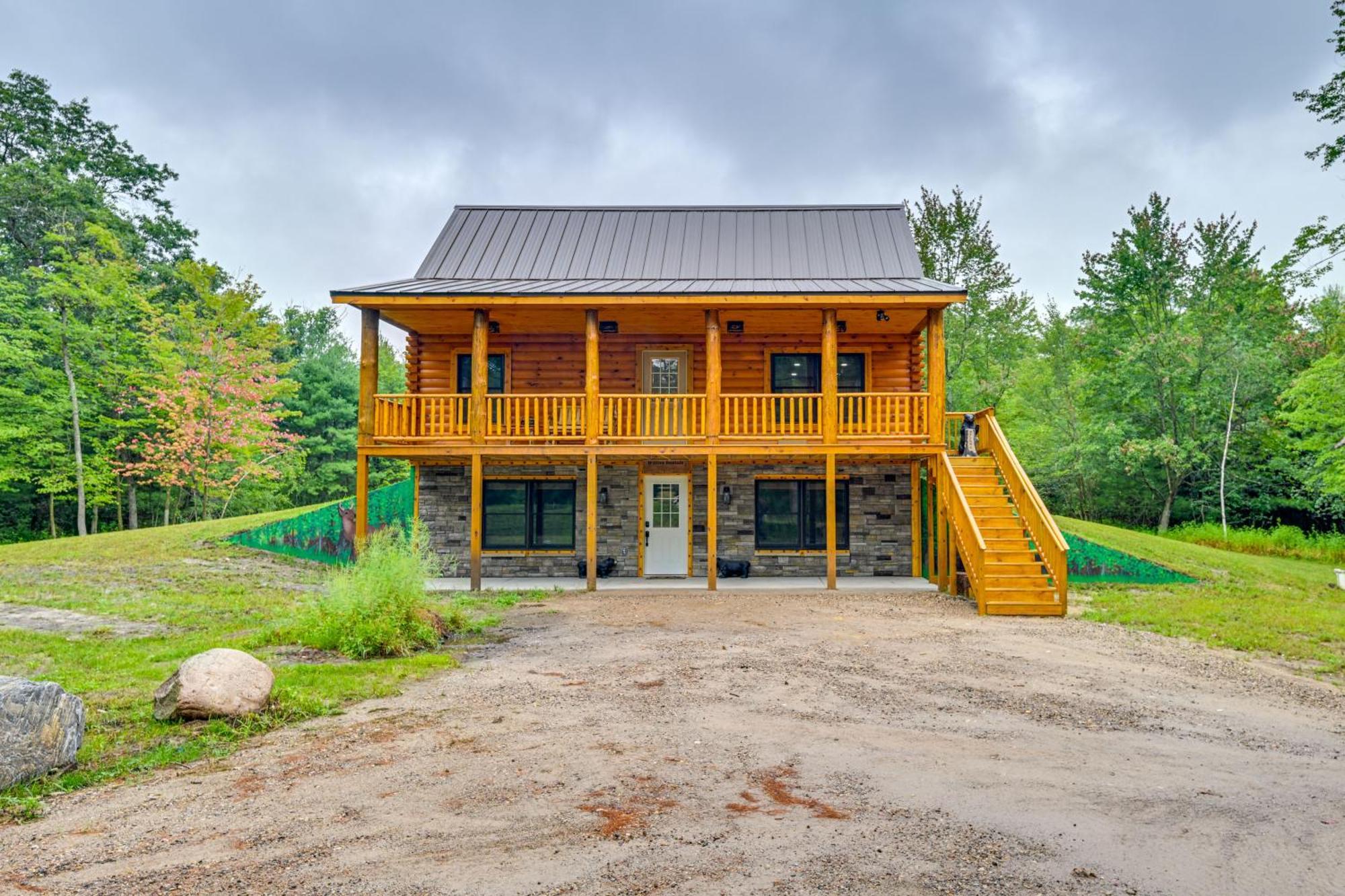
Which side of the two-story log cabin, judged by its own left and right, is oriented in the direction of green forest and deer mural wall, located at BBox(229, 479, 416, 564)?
right

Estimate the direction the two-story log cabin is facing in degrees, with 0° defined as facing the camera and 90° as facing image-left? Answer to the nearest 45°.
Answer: approximately 0°

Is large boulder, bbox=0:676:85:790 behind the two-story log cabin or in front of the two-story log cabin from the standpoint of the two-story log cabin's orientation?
in front

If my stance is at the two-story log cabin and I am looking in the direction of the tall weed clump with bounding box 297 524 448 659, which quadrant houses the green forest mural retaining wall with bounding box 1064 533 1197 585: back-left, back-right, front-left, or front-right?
back-left

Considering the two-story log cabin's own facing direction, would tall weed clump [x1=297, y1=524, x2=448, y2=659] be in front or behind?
in front

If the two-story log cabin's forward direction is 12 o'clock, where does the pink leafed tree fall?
The pink leafed tree is roughly at 4 o'clock from the two-story log cabin.

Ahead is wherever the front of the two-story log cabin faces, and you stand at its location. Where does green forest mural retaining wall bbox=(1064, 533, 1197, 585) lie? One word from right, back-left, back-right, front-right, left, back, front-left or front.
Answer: left

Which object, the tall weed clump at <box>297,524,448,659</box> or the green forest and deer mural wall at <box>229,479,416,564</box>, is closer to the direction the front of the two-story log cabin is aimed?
the tall weed clump

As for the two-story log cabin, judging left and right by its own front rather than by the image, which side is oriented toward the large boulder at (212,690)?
front
